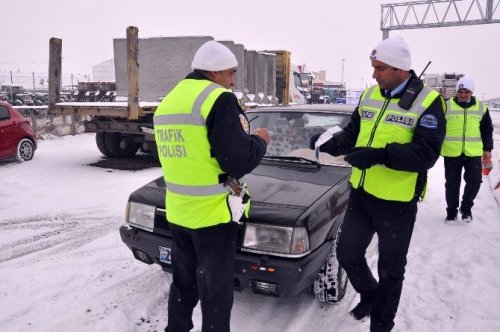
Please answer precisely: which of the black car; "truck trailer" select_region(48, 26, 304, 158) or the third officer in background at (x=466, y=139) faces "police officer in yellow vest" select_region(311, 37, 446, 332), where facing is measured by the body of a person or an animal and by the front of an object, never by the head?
the third officer in background

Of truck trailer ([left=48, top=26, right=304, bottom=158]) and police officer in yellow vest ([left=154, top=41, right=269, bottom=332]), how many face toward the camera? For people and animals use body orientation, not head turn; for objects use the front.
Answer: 0

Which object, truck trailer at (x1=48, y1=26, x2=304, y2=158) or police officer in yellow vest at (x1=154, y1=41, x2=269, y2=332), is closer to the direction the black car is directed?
the police officer in yellow vest

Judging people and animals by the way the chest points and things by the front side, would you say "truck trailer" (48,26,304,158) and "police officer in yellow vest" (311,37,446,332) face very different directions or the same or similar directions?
very different directions

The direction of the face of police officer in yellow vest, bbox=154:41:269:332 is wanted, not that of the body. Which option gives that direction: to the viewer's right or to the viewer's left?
to the viewer's right

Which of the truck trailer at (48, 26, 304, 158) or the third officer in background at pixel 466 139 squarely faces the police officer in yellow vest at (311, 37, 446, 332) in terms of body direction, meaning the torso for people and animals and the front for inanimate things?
the third officer in background

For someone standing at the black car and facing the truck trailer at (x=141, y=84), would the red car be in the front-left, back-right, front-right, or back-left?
front-left

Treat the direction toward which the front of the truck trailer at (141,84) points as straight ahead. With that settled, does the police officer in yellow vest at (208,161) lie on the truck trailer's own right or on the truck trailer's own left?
on the truck trailer's own right

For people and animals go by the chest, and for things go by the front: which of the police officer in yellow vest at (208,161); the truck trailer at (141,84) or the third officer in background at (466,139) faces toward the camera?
the third officer in background

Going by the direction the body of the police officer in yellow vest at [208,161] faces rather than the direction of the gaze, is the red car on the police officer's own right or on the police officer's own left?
on the police officer's own left

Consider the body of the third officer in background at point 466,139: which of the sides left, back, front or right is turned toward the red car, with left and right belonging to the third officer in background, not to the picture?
right

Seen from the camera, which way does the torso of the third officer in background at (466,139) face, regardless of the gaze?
toward the camera

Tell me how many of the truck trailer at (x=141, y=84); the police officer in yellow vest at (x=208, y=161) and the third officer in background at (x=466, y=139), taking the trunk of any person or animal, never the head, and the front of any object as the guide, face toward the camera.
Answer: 1

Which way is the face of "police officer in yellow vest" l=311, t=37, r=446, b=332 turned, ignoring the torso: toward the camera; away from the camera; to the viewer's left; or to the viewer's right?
to the viewer's left

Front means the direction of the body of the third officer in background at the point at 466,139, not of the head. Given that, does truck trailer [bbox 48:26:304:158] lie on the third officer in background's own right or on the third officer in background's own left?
on the third officer in background's own right
